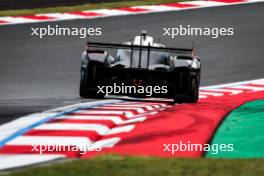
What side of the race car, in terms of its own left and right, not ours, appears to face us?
back
